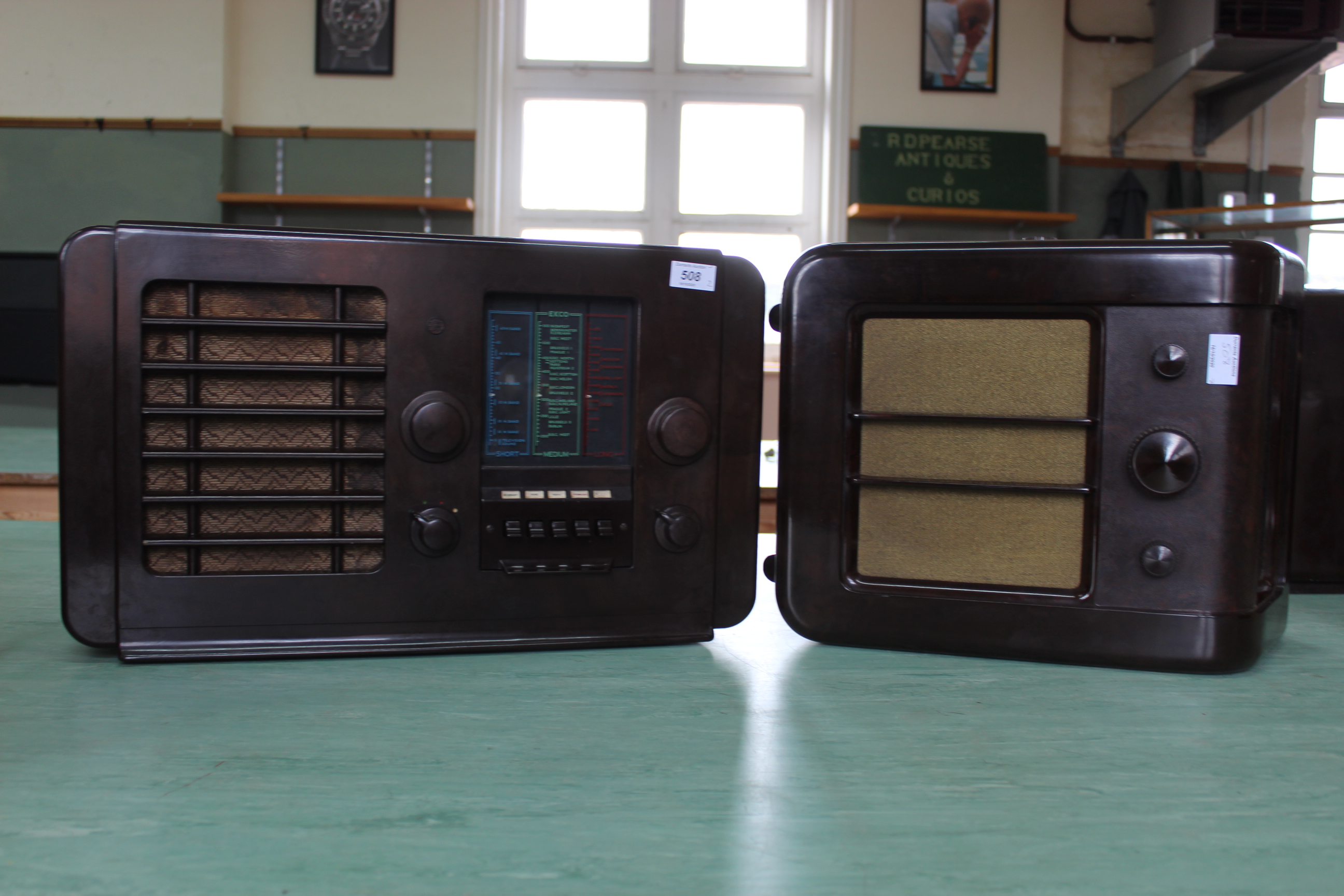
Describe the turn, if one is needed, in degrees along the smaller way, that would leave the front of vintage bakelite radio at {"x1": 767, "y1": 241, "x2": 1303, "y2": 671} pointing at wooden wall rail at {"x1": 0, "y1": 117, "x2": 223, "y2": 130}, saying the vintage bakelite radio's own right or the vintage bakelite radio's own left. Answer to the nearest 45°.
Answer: approximately 135° to the vintage bakelite radio's own right

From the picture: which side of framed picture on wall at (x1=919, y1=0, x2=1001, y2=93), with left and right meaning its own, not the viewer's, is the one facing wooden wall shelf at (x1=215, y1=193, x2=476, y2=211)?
right

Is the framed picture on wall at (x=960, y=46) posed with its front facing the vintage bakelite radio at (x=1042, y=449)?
yes

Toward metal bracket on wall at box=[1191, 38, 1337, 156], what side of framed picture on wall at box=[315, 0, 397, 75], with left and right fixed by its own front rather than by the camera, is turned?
left

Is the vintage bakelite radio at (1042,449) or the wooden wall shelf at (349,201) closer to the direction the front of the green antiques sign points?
the vintage bakelite radio

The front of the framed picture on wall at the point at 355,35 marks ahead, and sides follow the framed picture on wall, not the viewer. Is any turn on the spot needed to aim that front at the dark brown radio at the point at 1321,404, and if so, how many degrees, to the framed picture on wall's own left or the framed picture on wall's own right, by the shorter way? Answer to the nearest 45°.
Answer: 0° — it already faces it

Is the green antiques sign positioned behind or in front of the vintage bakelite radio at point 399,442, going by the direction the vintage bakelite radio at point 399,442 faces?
behind

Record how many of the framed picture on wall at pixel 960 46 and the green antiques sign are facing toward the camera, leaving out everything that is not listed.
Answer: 2

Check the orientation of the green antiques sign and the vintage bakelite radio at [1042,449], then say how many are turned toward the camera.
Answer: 2
